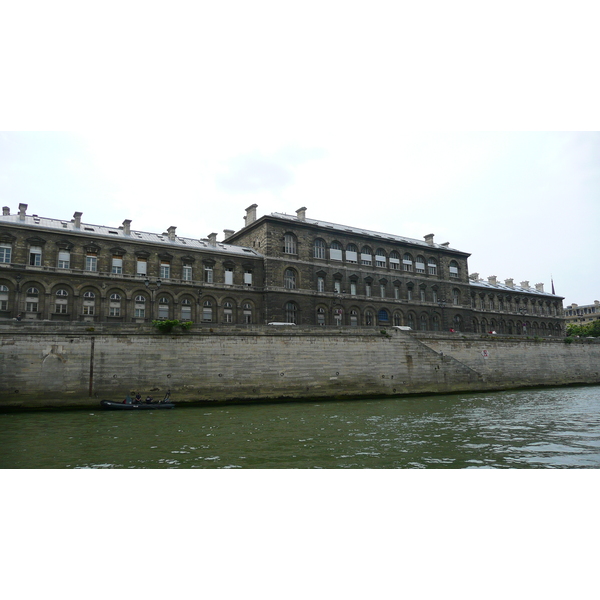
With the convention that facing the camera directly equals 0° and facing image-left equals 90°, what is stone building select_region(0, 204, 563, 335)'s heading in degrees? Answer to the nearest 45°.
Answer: approximately 315°
